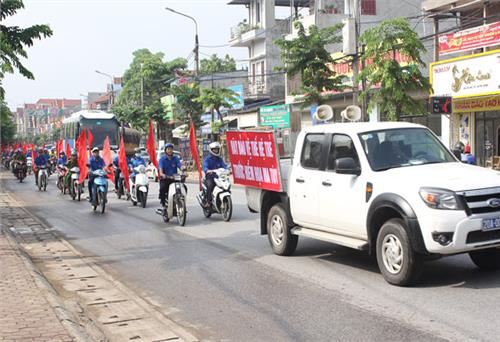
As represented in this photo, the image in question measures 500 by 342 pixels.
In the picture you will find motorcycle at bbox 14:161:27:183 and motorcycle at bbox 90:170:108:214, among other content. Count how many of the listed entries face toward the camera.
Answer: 2

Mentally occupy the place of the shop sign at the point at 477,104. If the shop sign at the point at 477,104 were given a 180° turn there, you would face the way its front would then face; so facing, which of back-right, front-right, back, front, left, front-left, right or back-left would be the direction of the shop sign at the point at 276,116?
left

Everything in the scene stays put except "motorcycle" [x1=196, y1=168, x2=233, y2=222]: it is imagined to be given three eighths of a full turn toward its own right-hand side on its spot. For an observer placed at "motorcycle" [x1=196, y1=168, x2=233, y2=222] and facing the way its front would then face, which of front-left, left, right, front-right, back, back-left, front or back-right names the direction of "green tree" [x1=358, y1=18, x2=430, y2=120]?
back-right

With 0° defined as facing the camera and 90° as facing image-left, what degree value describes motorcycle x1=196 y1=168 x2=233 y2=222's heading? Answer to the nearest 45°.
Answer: approximately 315°

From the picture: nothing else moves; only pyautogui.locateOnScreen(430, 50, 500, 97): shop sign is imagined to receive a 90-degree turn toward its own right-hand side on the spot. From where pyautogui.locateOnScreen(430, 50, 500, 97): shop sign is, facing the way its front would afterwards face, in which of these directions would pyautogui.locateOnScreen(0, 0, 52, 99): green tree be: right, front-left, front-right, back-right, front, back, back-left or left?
left

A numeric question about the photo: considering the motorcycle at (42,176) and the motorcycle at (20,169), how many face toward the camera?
2

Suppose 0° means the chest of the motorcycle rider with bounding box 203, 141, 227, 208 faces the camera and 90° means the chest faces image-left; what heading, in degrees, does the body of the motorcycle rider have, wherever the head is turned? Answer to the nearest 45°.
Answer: approximately 315°

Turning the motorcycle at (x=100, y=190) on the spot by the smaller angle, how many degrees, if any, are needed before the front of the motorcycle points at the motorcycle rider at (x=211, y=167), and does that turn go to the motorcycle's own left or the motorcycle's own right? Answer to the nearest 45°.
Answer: approximately 45° to the motorcycle's own left

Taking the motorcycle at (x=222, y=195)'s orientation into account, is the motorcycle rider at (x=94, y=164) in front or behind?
behind

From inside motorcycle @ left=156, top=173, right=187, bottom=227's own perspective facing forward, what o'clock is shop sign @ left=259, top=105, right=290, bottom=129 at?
The shop sign is roughly at 8 o'clock from the motorcycle.

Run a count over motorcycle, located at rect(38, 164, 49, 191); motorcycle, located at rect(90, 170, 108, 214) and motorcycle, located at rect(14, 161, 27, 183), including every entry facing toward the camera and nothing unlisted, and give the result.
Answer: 3

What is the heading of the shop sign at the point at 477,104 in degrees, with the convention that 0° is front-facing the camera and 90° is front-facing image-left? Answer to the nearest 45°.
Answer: approximately 45°

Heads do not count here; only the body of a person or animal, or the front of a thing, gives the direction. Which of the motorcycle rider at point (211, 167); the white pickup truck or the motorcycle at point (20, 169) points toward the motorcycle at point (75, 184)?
the motorcycle at point (20, 169)

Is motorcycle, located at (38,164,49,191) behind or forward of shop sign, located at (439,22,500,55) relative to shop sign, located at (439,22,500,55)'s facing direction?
forward

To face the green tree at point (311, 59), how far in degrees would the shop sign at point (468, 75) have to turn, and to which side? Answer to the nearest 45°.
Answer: approximately 45° to its right

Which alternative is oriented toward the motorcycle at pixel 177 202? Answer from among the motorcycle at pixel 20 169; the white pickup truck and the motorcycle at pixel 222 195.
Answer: the motorcycle at pixel 20 169
